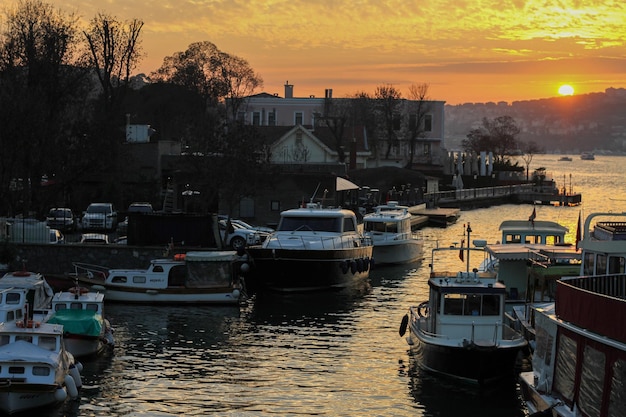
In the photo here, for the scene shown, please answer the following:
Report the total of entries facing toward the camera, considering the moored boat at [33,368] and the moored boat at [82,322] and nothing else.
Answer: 2

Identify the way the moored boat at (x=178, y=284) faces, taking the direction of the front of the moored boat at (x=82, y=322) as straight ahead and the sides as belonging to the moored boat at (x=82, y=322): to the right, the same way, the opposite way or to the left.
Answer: to the right

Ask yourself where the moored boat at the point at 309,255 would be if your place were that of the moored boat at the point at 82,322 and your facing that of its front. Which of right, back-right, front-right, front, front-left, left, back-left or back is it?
back-left

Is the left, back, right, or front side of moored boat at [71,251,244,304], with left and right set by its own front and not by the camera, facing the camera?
left

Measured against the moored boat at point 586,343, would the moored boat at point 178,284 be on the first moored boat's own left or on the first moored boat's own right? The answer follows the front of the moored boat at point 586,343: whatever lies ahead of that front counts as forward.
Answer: on the first moored boat's own right

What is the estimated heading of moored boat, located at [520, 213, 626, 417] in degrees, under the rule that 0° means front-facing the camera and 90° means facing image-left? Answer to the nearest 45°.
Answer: approximately 45°

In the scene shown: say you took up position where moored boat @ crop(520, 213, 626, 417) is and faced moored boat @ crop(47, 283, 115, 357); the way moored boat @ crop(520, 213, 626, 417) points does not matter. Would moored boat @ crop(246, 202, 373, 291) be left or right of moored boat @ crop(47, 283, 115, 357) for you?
right

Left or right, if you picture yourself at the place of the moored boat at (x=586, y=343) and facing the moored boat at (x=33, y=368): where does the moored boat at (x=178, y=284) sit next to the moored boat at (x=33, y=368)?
right

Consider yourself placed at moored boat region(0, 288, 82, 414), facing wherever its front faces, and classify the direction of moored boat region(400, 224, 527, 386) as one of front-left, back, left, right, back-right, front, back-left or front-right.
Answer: left

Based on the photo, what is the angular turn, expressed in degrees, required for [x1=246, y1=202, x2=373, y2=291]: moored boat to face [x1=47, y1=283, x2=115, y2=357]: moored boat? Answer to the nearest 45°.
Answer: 0° — it already faces it

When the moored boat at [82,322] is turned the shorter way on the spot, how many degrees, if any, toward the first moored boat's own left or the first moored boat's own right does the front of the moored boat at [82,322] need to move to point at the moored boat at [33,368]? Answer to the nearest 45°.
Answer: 0° — it already faces it
